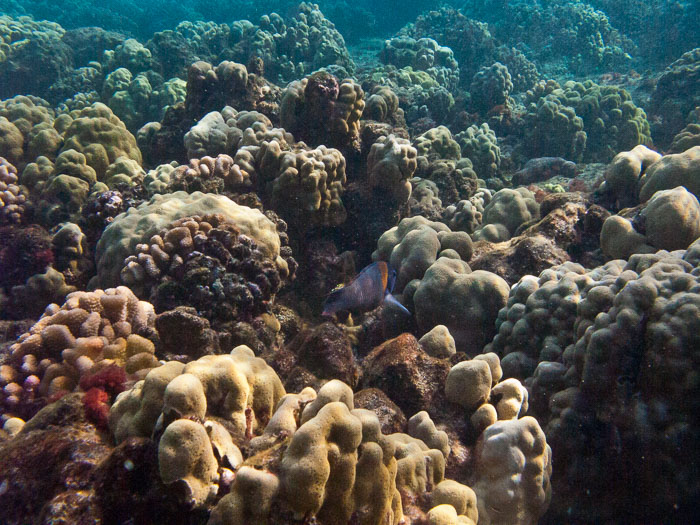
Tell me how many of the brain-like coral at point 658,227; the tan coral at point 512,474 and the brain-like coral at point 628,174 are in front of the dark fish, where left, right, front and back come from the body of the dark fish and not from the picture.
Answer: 0

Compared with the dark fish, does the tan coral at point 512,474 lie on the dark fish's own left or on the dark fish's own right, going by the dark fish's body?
on the dark fish's own left

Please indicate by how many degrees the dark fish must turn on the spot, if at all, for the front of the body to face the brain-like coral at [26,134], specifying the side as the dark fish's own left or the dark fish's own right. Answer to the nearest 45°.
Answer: approximately 45° to the dark fish's own right

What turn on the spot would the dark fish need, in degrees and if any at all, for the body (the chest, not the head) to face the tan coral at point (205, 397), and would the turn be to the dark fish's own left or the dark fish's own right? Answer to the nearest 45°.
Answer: approximately 90° to the dark fish's own left

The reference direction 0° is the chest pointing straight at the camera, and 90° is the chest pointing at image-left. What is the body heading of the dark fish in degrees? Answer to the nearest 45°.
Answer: approximately 90°

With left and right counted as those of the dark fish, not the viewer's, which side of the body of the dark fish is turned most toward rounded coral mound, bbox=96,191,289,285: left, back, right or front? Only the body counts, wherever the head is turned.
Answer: front

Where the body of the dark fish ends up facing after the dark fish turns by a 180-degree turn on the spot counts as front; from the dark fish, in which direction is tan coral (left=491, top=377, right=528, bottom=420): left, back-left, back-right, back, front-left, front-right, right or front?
front-right

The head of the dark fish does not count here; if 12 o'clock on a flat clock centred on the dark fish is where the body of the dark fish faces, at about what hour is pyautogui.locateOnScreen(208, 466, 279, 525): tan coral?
The tan coral is roughly at 9 o'clock from the dark fish.

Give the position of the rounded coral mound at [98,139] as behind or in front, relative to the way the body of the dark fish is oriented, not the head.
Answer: in front

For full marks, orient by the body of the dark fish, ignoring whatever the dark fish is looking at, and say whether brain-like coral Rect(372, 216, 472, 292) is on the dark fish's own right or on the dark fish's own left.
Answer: on the dark fish's own right

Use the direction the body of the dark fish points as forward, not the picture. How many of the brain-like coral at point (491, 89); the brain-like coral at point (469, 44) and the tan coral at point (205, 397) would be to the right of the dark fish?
2

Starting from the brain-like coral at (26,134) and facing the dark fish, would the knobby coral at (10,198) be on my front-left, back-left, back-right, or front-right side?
front-right

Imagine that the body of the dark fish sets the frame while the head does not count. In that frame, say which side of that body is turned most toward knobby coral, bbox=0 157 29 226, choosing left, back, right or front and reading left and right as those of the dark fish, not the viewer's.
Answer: front

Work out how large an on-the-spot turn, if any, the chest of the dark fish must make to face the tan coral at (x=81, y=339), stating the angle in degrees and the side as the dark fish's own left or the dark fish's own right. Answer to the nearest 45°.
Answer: approximately 45° to the dark fish's own left

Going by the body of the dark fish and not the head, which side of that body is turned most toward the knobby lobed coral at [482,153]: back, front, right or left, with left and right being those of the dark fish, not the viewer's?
right

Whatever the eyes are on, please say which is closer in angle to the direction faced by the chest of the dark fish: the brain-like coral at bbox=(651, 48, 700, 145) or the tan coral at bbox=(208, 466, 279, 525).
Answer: the tan coral
